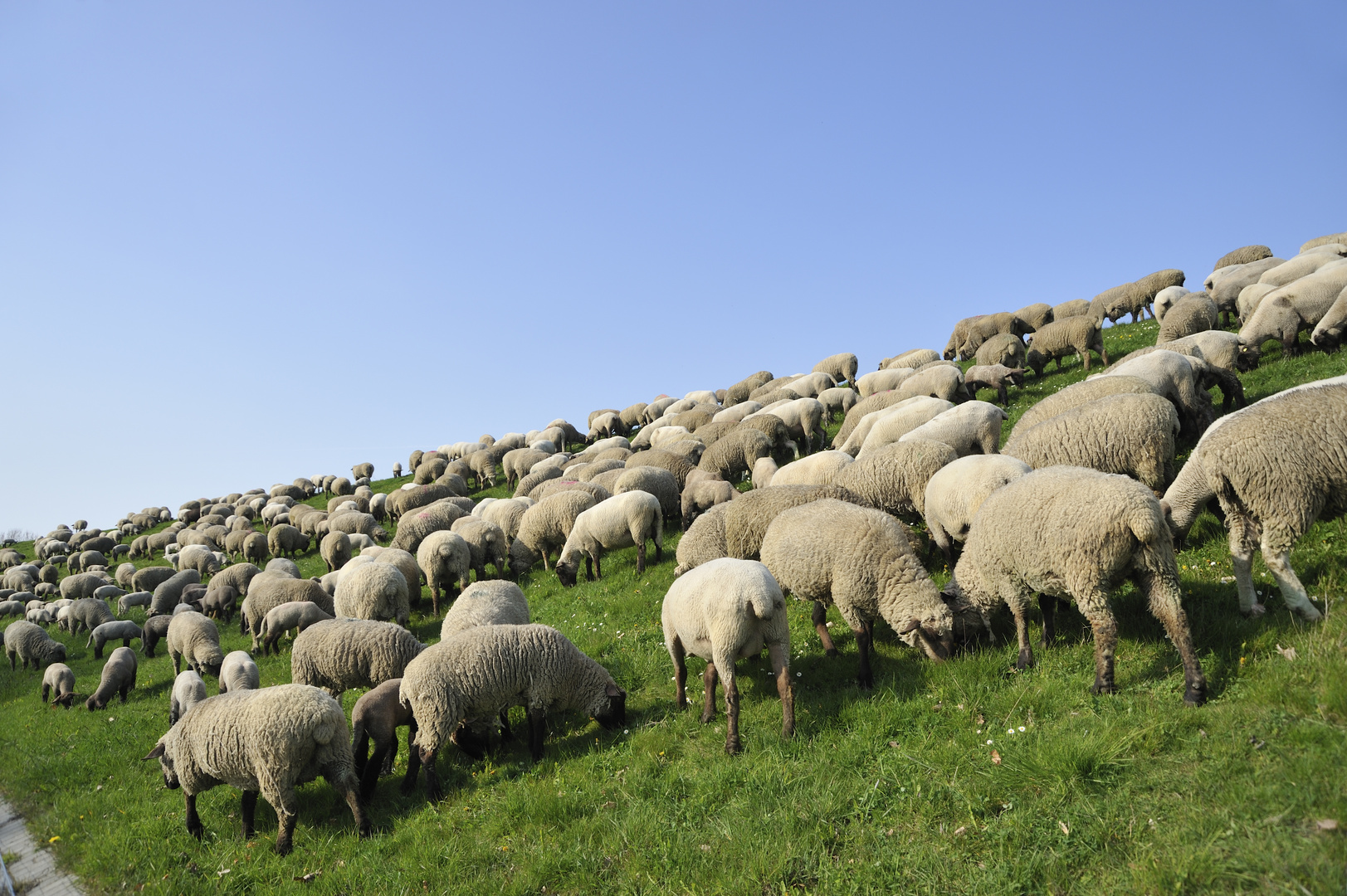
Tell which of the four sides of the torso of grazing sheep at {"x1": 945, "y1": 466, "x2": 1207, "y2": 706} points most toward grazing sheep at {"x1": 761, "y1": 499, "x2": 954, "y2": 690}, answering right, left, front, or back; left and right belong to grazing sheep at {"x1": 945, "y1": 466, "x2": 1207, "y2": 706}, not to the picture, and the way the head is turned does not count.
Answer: front

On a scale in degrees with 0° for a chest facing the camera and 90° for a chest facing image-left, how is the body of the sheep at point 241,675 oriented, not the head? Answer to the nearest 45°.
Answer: approximately 180°

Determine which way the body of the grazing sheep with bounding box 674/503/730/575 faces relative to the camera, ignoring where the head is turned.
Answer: to the viewer's left

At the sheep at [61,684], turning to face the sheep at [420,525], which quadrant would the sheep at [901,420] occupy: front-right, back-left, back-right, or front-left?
front-right

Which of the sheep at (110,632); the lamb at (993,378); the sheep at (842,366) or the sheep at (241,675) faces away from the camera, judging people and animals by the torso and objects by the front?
the sheep at (241,675)

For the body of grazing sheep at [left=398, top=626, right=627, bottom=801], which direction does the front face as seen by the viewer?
to the viewer's right

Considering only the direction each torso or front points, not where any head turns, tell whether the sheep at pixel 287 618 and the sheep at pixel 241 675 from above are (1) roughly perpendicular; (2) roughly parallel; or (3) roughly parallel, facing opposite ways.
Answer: roughly perpendicular

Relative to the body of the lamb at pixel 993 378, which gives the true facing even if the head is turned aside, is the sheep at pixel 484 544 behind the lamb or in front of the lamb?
behind

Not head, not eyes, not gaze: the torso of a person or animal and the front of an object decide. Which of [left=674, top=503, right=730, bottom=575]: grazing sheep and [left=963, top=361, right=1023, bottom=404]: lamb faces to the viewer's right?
the lamb

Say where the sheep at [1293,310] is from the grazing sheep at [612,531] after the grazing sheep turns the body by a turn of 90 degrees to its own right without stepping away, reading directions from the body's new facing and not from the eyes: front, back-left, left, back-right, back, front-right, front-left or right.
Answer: right

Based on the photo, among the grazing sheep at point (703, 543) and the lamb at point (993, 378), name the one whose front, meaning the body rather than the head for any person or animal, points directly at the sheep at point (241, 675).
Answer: the grazing sheep

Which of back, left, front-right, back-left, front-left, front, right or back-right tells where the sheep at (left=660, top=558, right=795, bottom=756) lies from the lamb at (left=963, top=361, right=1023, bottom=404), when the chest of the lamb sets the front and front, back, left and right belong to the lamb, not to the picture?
right

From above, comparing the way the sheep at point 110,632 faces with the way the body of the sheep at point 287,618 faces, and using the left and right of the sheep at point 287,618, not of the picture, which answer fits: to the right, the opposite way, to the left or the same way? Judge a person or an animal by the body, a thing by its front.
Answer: the same way
